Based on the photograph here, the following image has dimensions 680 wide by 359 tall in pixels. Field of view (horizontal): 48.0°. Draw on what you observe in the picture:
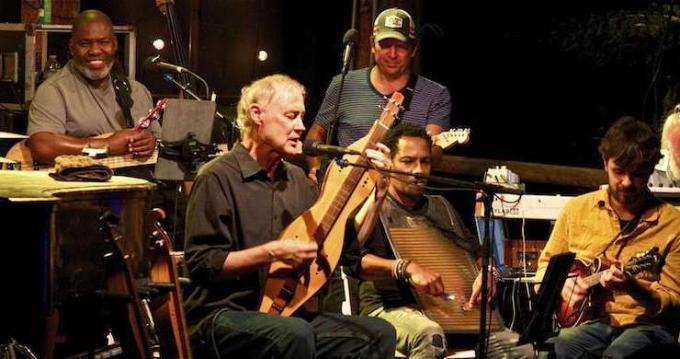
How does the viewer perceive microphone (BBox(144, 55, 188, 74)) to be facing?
facing to the left of the viewer

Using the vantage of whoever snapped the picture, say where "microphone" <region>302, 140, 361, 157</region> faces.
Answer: facing to the left of the viewer

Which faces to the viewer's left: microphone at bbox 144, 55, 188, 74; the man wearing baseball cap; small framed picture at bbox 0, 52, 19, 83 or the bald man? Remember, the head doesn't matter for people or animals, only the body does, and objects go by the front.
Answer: the microphone

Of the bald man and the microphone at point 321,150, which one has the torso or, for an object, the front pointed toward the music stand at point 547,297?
the bald man

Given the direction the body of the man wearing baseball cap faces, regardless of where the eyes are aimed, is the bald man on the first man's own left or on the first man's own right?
on the first man's own right

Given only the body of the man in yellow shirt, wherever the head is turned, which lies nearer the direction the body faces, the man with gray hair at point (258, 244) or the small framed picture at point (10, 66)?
the man with gray hair

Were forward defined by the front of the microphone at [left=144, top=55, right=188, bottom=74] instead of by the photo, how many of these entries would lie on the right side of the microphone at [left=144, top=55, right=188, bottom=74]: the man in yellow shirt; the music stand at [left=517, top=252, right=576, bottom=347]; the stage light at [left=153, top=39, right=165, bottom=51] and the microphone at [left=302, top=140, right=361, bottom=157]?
1

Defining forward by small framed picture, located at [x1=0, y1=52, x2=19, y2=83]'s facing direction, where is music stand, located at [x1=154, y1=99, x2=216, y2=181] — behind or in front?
in front

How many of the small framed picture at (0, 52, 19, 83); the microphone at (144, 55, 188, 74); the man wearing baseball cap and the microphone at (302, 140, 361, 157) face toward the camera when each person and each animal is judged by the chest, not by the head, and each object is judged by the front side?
2

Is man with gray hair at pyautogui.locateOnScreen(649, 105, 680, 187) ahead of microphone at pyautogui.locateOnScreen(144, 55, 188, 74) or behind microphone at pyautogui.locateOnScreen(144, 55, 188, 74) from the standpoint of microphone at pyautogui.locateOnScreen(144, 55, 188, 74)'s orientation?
behind
